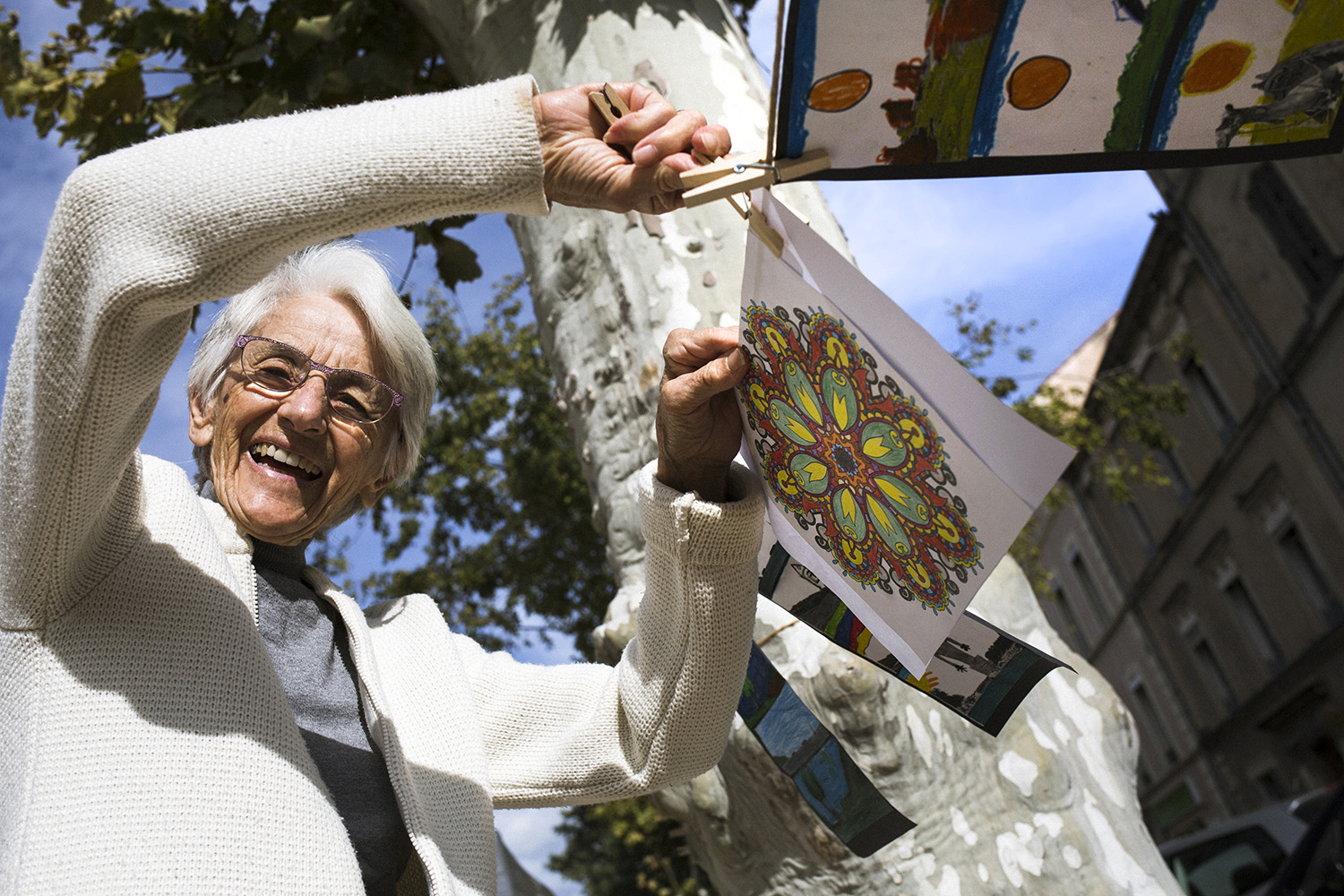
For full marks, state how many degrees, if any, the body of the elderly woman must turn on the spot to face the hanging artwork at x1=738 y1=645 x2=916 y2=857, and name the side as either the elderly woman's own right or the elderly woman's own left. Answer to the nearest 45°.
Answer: approximately 90° to the elderly woman's own left

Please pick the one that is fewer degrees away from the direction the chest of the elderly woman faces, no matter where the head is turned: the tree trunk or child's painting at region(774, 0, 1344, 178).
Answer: the child's painting

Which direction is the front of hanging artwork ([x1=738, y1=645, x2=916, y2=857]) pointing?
toward the camera

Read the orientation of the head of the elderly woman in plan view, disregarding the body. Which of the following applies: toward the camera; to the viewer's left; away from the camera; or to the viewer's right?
toward the camera

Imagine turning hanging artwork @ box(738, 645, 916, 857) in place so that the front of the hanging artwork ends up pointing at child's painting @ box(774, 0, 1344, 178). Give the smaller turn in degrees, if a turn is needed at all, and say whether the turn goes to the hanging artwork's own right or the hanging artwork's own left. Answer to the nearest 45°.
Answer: approximately 45° to the hanging artwork's own left

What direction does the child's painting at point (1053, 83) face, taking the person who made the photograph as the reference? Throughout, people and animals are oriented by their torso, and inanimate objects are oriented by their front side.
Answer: facing the viewer

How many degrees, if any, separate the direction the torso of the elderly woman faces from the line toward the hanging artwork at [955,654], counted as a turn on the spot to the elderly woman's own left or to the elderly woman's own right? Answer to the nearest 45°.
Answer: approximately 45° to the elderly woman's own left
